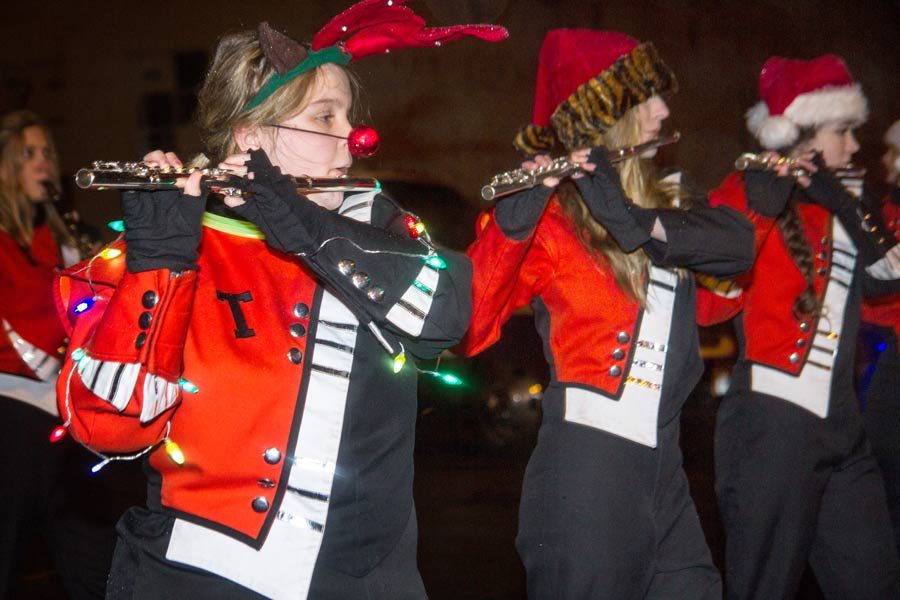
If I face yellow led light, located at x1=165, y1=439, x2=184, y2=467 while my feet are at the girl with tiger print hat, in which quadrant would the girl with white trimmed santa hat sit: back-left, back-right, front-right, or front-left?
back-left

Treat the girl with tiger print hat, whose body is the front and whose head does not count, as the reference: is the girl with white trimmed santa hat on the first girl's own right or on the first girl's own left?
on the first girl's own left

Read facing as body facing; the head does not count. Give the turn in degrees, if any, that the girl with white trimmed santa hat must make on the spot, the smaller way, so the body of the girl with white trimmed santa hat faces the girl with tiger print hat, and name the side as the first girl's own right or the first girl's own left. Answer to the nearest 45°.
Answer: approximately 90° to the first girl's own right
